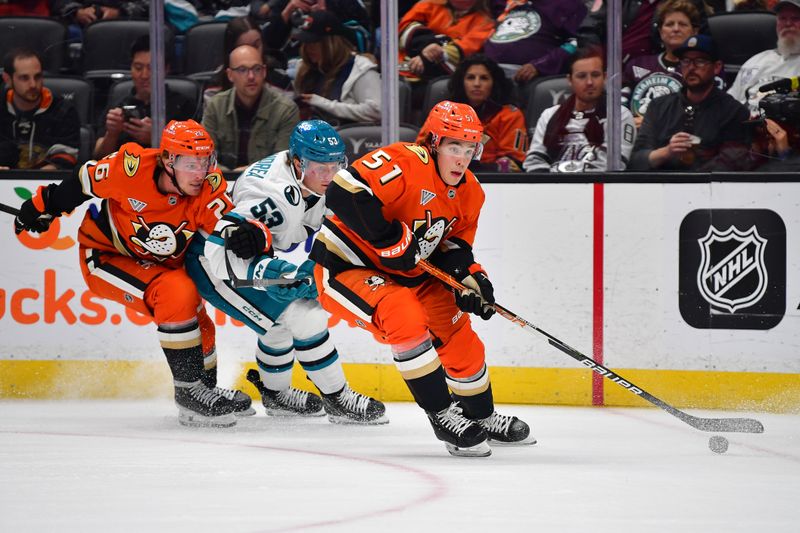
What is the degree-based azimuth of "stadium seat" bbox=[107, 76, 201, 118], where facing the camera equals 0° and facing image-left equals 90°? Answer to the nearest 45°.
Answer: approximately 0°

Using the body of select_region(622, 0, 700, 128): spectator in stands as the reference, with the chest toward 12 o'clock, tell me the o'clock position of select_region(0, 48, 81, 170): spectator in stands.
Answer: select_region(0, 48, 81, 170): spectator in stands is roughly at 3 o'clock from select_region(622, 0, 700, 128): spectator in stands.

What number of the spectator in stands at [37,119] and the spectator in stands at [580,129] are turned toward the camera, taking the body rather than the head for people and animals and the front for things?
2

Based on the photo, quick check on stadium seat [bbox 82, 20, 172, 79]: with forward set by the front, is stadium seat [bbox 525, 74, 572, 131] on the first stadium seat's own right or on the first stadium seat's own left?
on the first stadium seat's own left

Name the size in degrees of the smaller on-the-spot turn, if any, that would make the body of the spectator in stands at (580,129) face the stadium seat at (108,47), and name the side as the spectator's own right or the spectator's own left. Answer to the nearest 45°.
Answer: approximately 90° to the spectator's own right

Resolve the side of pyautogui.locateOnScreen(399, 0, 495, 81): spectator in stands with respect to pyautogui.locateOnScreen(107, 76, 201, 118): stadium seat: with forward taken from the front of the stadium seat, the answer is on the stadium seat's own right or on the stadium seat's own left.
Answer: on the stadium seat's own left

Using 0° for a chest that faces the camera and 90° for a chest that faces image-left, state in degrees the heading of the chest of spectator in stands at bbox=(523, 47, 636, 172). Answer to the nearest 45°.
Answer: approximately 0°

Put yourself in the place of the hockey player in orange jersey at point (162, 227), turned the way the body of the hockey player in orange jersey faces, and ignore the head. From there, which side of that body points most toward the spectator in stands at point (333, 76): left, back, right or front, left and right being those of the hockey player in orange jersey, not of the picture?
left

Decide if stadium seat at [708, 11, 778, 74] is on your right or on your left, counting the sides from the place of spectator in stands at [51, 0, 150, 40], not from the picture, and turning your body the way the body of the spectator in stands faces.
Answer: on your left

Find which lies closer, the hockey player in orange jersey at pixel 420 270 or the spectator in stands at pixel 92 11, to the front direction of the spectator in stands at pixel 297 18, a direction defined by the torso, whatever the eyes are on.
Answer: the hockey player in orange jersey
